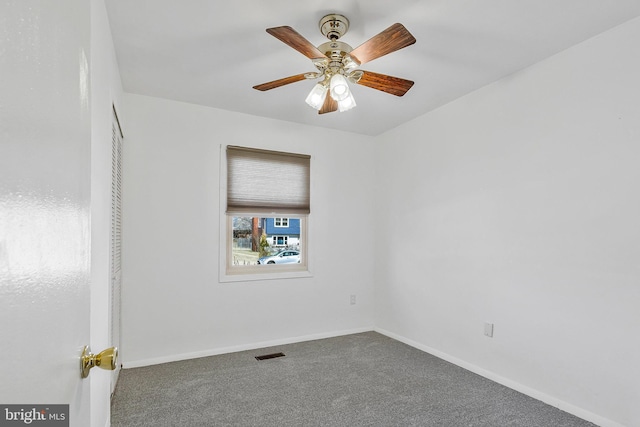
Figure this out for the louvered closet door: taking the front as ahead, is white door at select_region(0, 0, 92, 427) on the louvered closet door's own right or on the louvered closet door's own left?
on the louvered closet door's own right

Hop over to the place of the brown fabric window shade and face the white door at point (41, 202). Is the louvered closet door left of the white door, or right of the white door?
right

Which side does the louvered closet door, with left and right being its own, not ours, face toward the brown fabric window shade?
front

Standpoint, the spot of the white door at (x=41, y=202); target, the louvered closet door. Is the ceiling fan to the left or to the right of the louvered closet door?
right

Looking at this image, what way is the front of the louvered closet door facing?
to the viewer's right

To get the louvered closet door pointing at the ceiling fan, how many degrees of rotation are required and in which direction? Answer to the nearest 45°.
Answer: approximately 45° to its right

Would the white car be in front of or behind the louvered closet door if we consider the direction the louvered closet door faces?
in front
